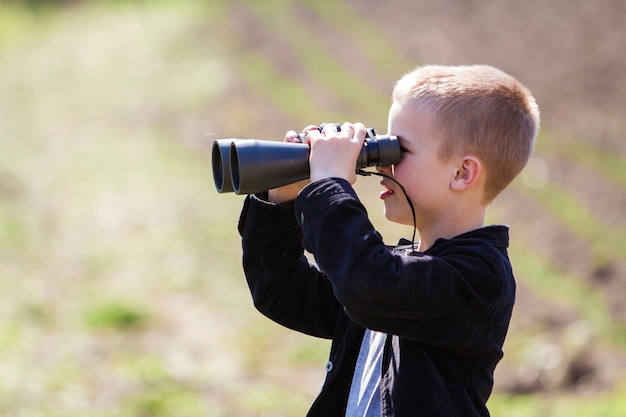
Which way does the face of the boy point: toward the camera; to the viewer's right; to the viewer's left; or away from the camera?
to the viewer's left

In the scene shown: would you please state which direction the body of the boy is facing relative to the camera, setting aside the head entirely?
to the viewer's left
